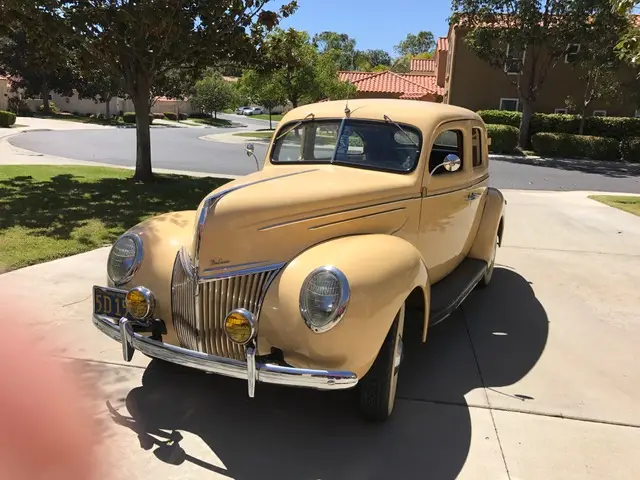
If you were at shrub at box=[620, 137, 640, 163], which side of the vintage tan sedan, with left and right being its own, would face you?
back

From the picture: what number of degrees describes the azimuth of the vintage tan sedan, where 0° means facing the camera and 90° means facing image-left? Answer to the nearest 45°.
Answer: approximately 45°

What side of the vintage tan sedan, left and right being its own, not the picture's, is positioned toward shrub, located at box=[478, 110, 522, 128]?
back

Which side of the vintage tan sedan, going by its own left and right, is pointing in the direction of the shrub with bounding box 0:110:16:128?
right

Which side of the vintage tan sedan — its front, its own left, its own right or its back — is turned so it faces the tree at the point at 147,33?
right

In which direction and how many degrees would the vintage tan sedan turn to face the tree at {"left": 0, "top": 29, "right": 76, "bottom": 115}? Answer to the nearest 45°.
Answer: approximately 90° to its right

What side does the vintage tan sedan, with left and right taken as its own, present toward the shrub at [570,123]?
back

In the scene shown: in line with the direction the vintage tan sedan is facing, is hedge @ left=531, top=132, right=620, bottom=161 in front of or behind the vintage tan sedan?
behind

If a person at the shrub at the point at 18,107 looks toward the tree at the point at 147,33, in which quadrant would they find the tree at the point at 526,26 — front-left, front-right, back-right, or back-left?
front-left

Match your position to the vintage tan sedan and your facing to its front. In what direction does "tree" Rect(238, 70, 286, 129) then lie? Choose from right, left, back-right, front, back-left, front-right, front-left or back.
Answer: back-right

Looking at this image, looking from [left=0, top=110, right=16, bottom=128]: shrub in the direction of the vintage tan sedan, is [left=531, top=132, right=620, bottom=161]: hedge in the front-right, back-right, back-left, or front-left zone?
front-left
